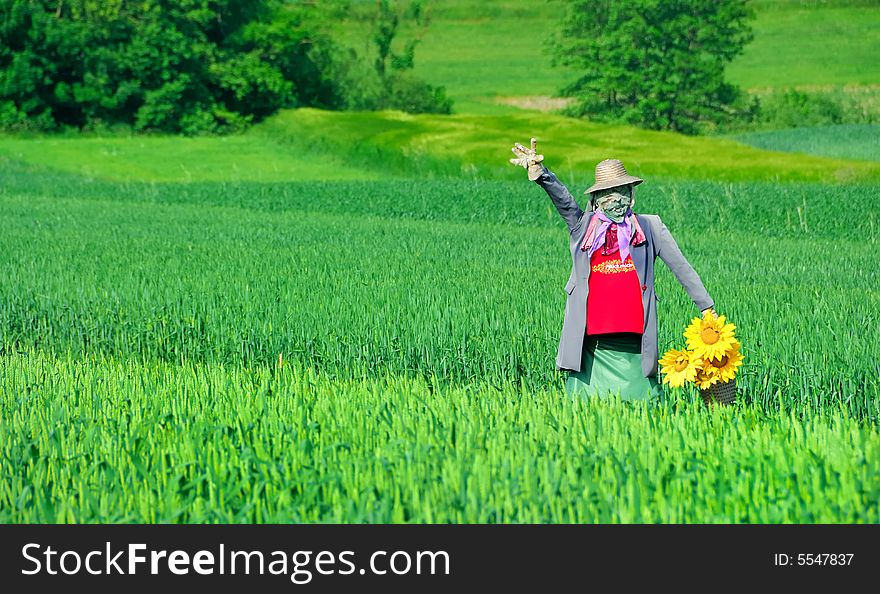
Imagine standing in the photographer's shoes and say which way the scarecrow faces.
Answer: facing the viewer

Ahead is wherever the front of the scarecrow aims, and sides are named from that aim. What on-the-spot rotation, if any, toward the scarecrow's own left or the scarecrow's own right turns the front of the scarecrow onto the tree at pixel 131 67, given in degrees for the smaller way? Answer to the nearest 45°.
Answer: approximately 135° to the scarecrow's own right
